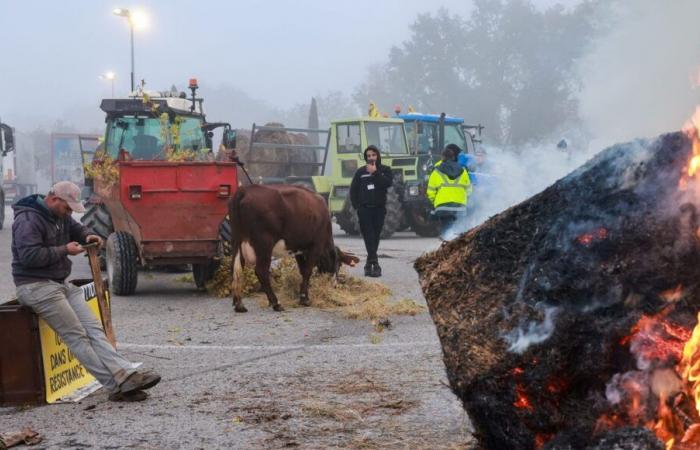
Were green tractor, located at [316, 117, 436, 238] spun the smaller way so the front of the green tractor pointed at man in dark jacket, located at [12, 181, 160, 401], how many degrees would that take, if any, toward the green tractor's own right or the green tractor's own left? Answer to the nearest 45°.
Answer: approximately 45° to the green tractor's own right

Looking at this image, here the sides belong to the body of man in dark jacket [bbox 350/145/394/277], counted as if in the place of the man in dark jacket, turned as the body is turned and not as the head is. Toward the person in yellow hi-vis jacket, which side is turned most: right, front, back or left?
left

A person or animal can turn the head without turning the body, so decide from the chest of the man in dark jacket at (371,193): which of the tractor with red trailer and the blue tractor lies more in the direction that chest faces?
the tractor with red trailer

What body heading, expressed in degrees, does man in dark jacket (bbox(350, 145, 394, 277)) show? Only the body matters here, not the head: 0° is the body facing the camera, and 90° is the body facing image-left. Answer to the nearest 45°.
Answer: approximately 0°

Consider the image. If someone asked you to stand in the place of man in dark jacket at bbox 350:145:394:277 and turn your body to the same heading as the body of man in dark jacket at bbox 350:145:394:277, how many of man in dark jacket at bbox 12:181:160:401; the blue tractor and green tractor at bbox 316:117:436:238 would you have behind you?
2

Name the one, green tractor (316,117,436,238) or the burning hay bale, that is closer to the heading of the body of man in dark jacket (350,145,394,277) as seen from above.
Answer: the burning hay bale
